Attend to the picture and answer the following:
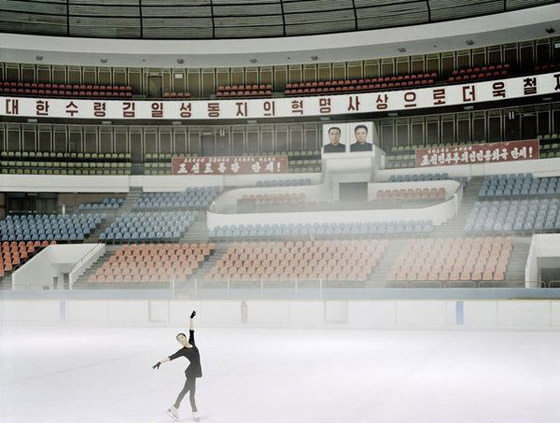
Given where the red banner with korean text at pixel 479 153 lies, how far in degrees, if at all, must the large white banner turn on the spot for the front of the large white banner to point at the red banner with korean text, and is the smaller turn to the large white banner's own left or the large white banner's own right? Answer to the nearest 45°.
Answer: approximately 90° to the large white banner's own left

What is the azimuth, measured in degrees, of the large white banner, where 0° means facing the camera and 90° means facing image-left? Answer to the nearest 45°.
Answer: approximately 0°

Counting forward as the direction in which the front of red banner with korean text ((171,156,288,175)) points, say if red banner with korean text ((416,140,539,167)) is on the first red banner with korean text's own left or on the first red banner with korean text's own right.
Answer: on the first red banner with korean text's own left

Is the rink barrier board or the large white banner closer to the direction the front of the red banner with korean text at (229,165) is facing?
the rink barrier board

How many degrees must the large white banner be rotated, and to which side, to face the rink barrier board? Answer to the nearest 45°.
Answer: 0° — it already faces it

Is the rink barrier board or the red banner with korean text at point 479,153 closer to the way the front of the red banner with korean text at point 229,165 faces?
the rink barrier board

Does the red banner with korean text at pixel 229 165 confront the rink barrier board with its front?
yes

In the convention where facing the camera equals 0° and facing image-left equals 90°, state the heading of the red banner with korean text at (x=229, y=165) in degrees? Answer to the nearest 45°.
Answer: approximately 0°

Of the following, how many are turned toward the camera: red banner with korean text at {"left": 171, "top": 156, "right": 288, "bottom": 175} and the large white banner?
2
